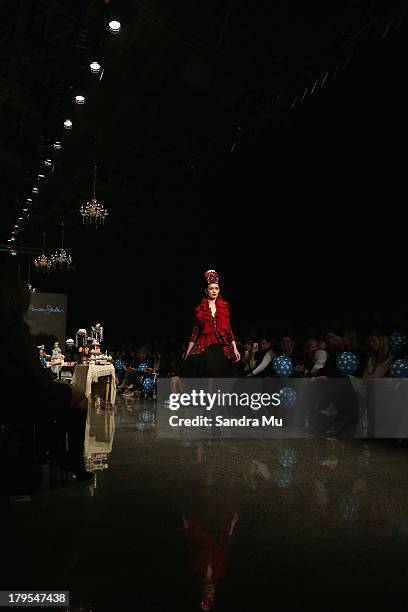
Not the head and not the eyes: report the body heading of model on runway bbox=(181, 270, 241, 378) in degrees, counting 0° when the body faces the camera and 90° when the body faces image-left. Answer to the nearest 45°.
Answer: approximately 0°

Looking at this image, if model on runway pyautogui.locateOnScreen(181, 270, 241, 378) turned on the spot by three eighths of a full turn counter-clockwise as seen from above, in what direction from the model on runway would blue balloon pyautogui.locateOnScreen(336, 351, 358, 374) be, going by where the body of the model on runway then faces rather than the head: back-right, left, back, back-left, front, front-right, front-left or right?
front-right

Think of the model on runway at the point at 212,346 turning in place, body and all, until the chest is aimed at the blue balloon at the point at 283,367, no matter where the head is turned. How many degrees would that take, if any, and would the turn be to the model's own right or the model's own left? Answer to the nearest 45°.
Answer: approximately 135° to the model's own left

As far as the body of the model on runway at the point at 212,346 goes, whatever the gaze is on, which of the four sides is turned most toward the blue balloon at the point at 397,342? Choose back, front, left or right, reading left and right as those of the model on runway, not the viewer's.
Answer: left
